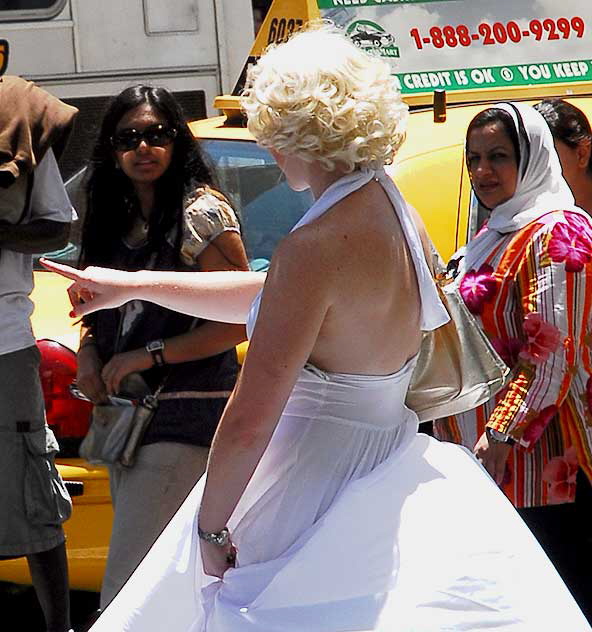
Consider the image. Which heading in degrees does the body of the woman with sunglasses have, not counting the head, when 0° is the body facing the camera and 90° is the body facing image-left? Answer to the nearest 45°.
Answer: approximately 45°

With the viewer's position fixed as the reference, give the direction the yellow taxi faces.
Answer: facing away from the viewer and to the right of the viewer

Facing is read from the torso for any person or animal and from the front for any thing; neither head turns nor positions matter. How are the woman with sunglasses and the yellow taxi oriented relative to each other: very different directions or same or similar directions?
very different directions

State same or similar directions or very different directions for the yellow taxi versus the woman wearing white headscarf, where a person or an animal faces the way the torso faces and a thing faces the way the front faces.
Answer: very different directions

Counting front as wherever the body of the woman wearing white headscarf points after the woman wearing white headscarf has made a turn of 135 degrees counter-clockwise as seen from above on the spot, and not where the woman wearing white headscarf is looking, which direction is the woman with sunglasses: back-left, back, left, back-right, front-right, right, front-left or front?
back
